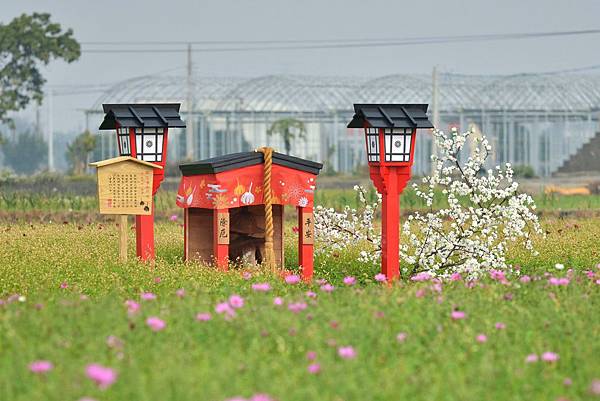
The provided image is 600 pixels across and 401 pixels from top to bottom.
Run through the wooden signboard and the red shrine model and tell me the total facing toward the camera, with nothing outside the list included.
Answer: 2

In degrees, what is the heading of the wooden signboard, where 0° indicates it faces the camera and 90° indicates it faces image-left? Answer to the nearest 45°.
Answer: approximately 0°

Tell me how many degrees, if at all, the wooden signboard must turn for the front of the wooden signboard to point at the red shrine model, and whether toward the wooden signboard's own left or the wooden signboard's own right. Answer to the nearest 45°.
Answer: approximately 90° to the wooden signboard's own left

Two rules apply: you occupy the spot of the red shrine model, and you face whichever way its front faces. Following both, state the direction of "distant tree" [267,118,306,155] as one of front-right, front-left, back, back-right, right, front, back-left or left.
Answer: back

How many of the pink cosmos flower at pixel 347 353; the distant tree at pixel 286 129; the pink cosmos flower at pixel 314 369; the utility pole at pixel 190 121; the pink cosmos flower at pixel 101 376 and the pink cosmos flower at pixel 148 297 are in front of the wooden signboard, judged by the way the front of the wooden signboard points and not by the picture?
4

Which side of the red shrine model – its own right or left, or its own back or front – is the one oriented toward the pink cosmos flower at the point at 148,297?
front

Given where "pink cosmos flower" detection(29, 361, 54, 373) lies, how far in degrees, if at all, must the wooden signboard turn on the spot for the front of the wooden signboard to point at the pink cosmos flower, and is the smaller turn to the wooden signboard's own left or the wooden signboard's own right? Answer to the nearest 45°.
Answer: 0° — it already faces it

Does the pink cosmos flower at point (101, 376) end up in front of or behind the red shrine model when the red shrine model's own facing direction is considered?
in front

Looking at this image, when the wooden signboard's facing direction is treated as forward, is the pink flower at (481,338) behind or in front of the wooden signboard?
in front

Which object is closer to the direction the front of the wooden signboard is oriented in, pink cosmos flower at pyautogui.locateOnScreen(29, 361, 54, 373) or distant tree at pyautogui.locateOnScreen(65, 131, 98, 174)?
the pink cosmos flower

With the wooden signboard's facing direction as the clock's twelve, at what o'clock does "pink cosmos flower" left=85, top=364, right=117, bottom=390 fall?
The pink cosmos flower is roughly at 12 o'clock from the wooden signboard.

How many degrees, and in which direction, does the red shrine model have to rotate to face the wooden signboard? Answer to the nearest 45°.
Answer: approximately 90° to its right
